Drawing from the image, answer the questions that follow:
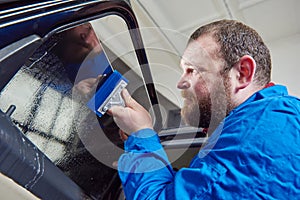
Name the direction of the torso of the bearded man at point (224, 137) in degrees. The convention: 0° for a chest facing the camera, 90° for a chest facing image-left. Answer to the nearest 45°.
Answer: approximately 90°

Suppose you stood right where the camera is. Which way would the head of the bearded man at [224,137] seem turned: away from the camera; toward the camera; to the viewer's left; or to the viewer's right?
to the viewer's left
